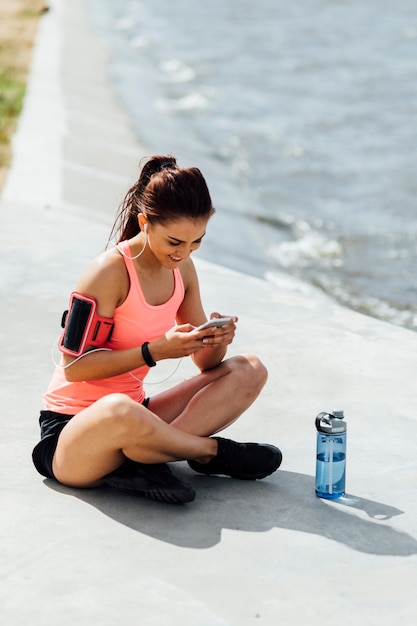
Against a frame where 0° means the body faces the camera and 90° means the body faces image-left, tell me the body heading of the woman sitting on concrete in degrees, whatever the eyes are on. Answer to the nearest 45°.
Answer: approximately 315°

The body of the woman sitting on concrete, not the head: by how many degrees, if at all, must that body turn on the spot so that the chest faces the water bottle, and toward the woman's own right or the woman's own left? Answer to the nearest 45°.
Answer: approximately 45° to the woman's own left

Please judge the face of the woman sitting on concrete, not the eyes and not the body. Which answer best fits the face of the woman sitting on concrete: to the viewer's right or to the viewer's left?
to the viewer's right
